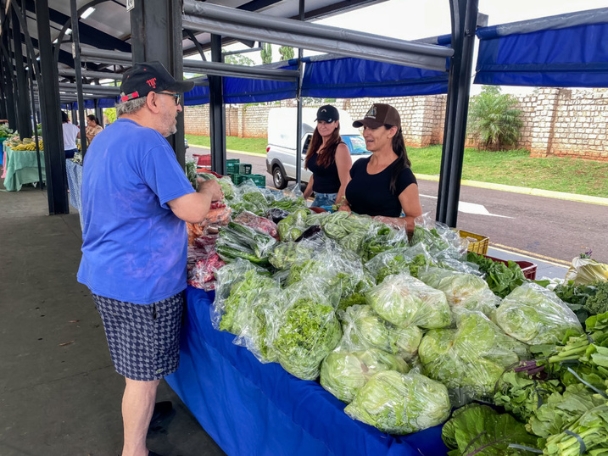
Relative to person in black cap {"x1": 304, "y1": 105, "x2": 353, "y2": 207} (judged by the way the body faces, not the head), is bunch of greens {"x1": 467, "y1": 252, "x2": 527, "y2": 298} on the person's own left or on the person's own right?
on the person's own left

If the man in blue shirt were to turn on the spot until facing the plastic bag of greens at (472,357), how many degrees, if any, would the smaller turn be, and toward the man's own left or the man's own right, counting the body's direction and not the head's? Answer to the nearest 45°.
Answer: approximately 90° to the man's own right

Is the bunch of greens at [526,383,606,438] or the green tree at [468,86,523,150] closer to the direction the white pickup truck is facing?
the bunch of greens

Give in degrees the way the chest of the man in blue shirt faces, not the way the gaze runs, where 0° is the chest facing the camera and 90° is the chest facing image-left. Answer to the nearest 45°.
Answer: approximately 225°

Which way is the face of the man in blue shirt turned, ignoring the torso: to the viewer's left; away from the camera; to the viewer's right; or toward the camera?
to the viewer's right

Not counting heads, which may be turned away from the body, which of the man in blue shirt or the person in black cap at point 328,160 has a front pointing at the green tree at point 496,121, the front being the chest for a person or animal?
the man in blue shirt

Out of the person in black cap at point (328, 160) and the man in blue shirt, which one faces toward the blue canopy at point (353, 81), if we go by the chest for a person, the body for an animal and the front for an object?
the man in blue shirt
